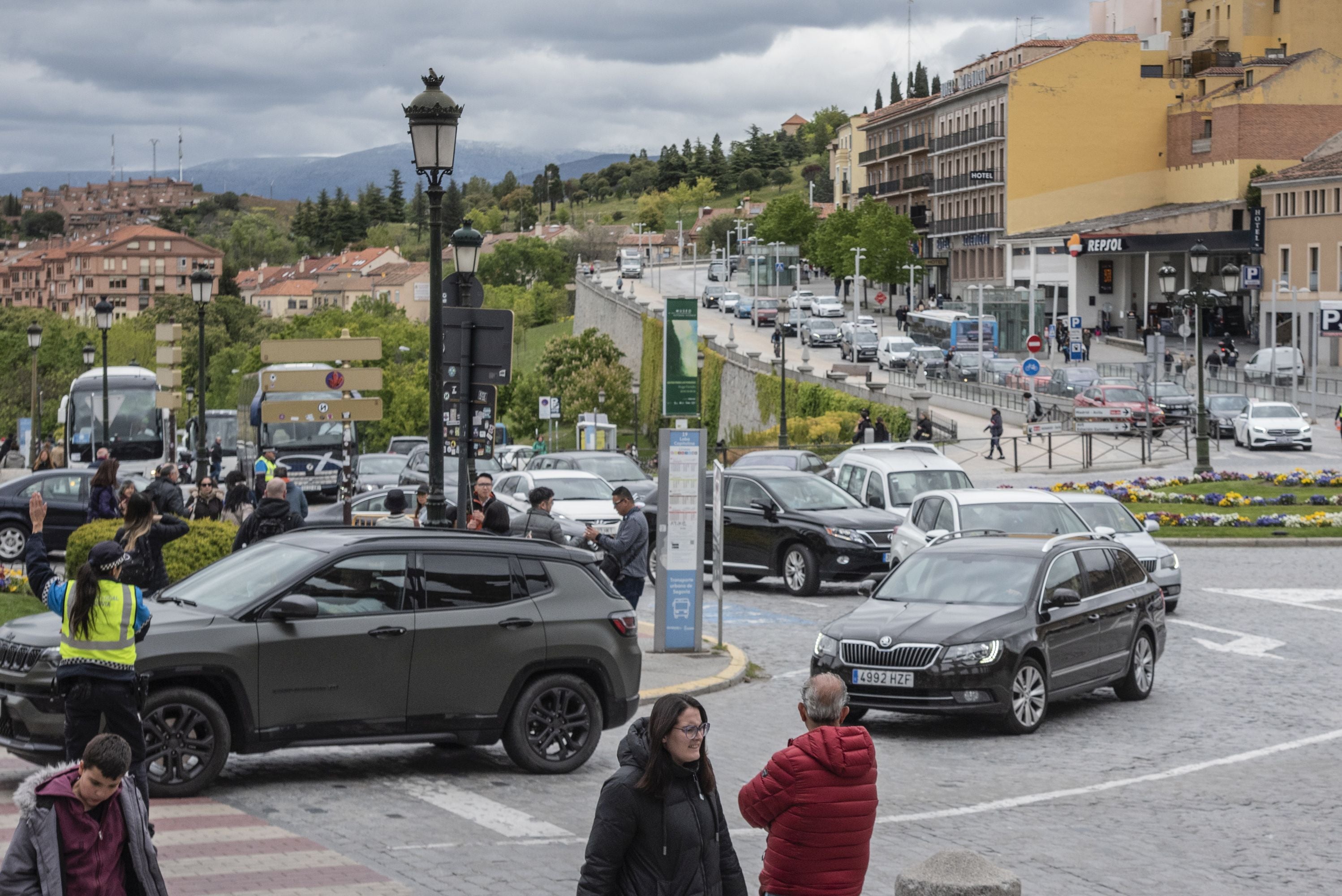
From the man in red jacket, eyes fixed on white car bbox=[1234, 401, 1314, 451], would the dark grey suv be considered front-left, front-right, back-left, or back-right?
front-left

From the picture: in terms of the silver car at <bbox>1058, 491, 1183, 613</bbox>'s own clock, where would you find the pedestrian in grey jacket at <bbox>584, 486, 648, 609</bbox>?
The pedestrian in grey jacket is roughly at 3 o'clock from the silver car.

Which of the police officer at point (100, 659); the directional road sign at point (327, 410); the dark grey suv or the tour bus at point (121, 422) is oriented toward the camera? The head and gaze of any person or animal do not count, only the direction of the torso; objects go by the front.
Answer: the tour bus

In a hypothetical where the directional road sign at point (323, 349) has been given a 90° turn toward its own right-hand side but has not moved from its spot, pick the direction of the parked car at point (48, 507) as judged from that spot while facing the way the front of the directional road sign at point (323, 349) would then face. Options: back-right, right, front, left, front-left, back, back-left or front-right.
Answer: back-left

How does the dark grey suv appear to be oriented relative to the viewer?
to the viewer's left

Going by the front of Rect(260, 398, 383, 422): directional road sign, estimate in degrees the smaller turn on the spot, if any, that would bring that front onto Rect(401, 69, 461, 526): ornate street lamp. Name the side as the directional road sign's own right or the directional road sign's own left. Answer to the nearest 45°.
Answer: approximately 180°

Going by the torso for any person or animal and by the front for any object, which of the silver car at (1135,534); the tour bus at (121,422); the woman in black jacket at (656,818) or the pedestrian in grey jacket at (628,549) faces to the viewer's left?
the pedestrian in grey jacket

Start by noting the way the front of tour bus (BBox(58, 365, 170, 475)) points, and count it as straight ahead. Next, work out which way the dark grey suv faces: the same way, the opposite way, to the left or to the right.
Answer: to the right

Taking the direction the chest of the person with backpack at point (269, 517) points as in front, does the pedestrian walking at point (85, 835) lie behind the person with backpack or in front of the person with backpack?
behind

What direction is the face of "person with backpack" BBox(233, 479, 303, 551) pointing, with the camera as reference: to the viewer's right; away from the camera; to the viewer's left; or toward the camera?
away from the camera

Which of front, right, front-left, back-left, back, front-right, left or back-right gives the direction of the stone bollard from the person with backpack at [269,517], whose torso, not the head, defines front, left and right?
back
